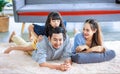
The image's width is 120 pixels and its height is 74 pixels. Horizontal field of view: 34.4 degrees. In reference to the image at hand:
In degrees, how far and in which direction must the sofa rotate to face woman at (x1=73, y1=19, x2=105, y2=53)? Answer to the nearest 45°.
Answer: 0° — it already faces them

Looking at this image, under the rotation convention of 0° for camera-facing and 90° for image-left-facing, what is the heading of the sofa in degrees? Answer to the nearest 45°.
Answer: approximately 0°
